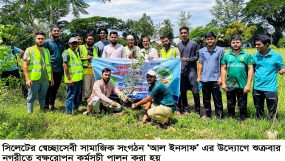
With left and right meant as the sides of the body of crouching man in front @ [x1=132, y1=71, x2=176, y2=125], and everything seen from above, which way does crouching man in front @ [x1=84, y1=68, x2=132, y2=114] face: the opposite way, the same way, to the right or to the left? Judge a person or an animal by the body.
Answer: to the left

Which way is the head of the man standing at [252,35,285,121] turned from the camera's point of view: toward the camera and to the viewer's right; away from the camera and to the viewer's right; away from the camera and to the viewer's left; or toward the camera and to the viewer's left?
toward the camera and to the viewer's left

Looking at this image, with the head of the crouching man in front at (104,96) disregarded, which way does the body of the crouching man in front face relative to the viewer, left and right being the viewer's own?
facing the viewer and to the right of the viewer

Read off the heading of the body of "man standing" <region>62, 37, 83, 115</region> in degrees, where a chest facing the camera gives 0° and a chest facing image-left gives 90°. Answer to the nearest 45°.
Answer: approximately 315°

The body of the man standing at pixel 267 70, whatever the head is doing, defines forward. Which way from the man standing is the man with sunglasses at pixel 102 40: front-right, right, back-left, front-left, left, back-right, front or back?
right

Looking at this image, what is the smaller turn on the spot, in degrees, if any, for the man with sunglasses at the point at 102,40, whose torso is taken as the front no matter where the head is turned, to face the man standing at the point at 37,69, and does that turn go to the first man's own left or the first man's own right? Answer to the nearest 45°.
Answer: approximately 45° to the first man's own right

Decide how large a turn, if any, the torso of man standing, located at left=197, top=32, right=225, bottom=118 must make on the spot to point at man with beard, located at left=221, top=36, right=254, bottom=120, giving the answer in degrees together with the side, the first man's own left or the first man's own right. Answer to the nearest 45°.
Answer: approximately 90° to the first man's own left

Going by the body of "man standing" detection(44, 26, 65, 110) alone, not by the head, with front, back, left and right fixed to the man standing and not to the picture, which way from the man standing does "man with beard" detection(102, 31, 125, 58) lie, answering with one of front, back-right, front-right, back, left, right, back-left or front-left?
left

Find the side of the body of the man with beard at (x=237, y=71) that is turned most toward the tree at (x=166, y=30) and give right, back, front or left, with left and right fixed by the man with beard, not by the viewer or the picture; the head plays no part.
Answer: back
